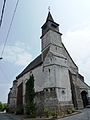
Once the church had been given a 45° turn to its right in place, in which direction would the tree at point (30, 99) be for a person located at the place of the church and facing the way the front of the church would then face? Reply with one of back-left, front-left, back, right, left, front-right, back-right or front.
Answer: right

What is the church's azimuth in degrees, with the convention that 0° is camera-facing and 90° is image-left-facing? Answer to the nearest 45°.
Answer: approximately 315°
